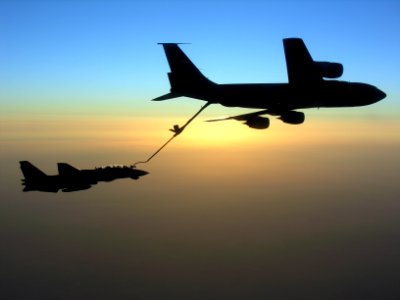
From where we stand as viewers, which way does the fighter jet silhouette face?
facing to the right of the viewer

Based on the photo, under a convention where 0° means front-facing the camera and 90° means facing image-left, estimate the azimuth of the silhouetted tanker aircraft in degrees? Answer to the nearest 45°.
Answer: approximately 270°

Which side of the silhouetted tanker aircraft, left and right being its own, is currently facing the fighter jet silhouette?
back

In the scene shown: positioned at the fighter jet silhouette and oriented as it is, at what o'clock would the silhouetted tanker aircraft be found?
The silhouetted tanker aircraft is roughly at 1 o'clock from the fighter jet silhouette.

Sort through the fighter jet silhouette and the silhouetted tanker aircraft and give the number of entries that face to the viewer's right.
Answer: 2
